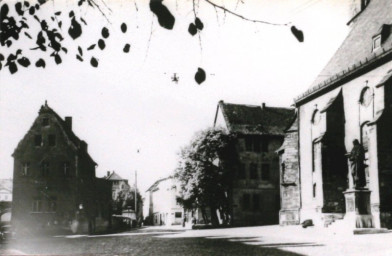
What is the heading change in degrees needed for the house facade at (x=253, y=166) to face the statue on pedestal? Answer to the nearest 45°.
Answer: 0° — it already faces it

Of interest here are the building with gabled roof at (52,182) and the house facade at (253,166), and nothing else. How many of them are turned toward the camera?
2

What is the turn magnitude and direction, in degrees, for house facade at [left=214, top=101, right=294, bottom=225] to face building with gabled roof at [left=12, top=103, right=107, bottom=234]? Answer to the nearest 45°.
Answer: approximately 45° to its right

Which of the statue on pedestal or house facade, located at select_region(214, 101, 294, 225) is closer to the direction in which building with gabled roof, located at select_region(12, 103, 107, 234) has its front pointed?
the statue on pedestal

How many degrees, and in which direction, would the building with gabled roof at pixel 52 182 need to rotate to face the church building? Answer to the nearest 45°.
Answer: approximately 45° to its left

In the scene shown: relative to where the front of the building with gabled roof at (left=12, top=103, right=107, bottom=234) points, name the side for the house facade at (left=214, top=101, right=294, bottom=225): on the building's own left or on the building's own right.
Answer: on the building's own left

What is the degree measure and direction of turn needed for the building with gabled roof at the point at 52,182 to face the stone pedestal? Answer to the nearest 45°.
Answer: approximately 45° to its left

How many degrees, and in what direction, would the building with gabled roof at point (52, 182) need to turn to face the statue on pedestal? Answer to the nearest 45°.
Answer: approximately 45° to its left

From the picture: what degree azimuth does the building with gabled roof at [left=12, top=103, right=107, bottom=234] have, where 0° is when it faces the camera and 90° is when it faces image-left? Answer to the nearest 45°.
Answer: approximately 0°
